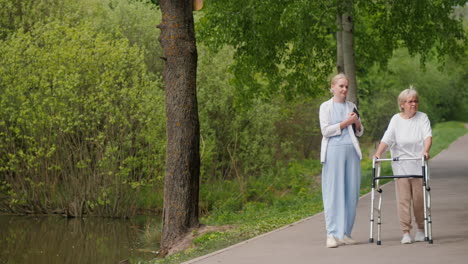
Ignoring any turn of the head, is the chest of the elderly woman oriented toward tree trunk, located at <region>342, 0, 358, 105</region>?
no

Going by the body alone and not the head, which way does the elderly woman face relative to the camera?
toward the camera

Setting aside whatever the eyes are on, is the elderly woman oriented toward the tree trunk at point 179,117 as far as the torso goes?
no

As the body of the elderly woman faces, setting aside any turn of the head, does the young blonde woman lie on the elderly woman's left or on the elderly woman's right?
on the elderly woman's right

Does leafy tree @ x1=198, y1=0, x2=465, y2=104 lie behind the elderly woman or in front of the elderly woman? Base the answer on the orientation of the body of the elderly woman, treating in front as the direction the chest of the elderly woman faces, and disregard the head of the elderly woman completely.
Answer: behind

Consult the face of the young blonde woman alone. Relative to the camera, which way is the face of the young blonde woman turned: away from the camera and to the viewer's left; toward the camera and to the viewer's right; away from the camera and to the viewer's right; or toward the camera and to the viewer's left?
toward the camera and to the viewer's right

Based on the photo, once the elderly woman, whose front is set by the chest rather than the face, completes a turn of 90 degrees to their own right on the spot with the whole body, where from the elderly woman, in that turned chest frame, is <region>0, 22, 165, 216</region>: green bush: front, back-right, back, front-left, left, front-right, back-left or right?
front-right
